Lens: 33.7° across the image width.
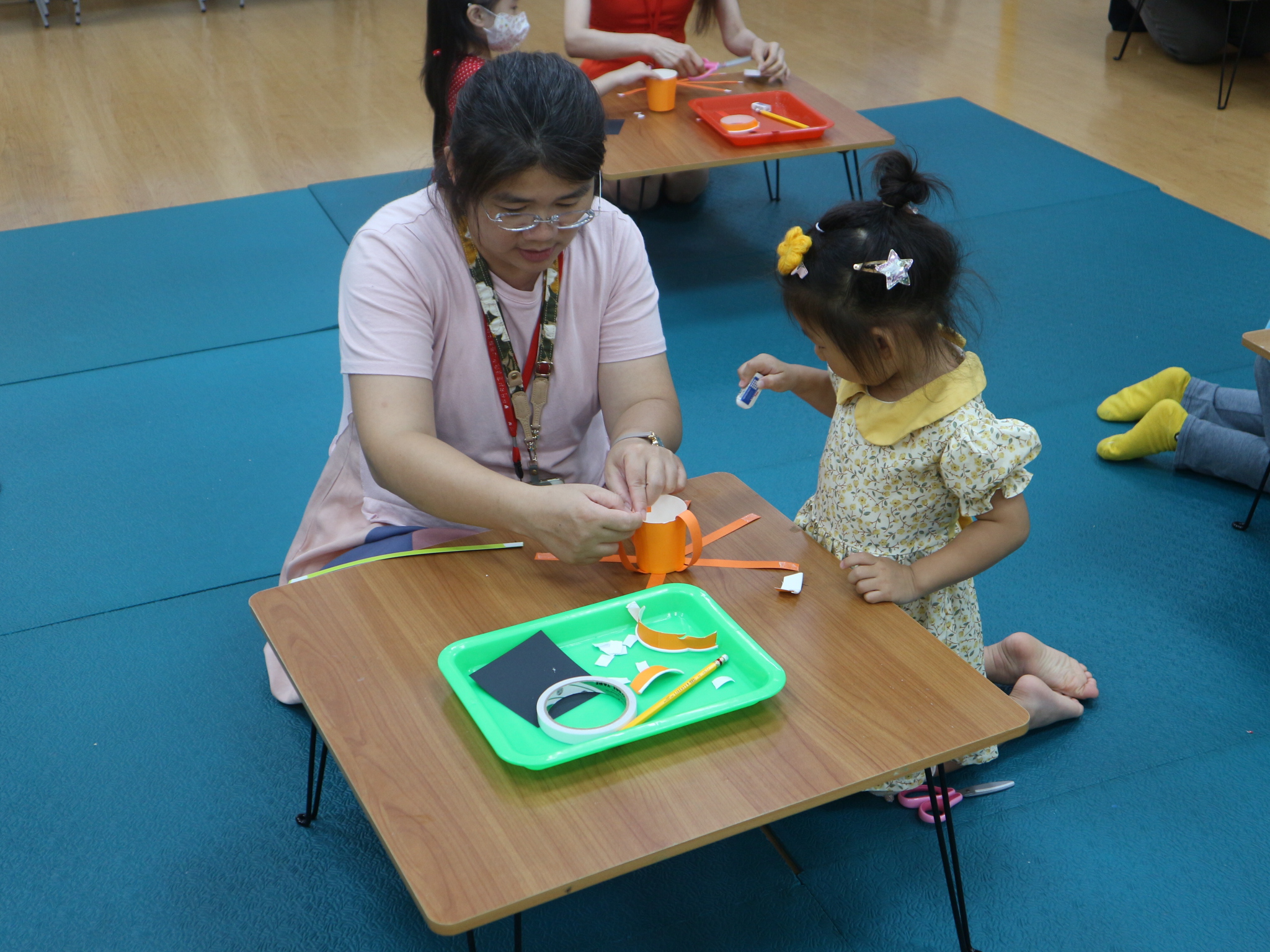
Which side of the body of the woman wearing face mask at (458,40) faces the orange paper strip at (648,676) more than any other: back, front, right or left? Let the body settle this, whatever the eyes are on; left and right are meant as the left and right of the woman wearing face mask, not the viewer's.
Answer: right

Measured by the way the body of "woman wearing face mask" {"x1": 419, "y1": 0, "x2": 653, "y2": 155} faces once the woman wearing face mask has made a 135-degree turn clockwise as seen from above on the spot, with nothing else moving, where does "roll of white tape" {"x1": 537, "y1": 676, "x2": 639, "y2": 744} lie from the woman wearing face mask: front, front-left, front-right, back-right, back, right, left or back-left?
front-left

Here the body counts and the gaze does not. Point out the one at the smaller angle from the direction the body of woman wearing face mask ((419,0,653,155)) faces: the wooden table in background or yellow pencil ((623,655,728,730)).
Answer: the wooden table in background

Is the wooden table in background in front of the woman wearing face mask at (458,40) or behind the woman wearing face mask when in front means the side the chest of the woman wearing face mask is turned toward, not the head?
in front

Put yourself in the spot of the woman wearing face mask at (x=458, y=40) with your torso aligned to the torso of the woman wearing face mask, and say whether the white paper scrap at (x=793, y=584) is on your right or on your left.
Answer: on your right

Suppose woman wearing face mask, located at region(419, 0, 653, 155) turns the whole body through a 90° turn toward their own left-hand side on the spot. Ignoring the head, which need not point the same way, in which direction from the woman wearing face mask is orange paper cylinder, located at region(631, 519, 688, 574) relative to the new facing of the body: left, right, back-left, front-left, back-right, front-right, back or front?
back

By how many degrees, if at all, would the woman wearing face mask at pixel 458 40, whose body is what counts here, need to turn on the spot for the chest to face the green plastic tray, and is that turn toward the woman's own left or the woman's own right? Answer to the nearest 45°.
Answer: approximately 90° to the woman's own right

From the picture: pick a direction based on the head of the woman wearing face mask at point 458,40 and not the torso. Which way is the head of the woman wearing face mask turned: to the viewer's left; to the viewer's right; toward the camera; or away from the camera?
to the viewer's right

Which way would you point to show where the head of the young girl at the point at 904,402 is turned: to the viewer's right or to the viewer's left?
to the viewer's left

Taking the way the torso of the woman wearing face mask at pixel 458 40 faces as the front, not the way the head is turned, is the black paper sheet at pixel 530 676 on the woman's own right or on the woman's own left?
on the woman's own right

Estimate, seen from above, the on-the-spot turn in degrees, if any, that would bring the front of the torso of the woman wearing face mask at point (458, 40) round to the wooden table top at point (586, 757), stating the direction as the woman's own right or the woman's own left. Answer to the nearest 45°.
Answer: approximately 90° to the woman's own right

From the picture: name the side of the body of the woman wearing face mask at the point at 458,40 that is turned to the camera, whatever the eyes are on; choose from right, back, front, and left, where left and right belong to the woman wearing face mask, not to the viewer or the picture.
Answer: right

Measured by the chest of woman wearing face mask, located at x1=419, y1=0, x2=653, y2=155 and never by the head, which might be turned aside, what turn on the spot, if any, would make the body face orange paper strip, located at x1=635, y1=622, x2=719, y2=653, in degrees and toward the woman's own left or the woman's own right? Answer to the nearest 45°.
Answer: approximately 90° to the woman's own right
